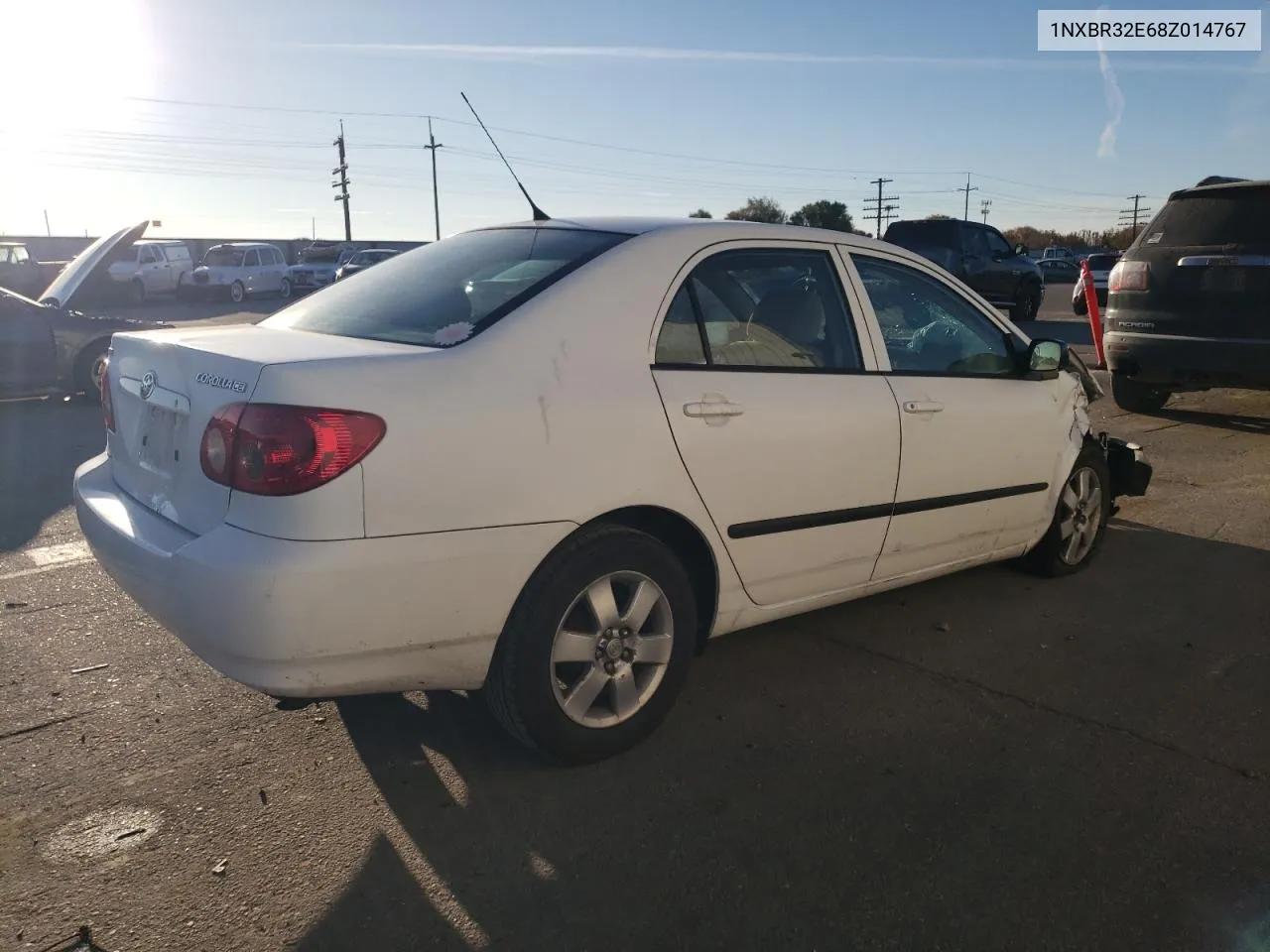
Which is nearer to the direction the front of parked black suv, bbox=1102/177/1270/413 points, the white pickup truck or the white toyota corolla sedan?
the white pickup truck

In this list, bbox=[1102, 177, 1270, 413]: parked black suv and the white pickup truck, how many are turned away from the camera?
1

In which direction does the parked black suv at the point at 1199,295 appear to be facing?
away from the camera

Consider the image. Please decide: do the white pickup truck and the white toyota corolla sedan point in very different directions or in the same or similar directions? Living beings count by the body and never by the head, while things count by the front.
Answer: very different directions

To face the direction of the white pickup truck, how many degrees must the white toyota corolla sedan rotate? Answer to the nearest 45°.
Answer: approximately 90° to its left

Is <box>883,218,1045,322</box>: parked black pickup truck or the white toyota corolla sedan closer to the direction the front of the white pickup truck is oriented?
the white toyota corolla sedan

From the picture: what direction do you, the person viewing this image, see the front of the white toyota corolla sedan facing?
facing away from the viewer and to the right of the viewer

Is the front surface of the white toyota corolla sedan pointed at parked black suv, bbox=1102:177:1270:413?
yes

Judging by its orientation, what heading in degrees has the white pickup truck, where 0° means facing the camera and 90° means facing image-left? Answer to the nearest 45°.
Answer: approximately 45°

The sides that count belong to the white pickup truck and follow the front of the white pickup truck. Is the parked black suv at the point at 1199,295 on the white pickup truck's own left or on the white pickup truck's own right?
on the white pickup truck's own left

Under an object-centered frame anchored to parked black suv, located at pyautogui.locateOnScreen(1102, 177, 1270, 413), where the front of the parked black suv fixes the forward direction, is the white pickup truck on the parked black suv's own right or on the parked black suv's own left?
on the parked black suv's own left

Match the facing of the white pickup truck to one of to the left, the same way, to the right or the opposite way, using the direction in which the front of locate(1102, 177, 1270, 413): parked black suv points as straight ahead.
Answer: the opposite way

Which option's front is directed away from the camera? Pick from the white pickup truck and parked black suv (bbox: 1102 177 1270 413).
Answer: the parked black suv

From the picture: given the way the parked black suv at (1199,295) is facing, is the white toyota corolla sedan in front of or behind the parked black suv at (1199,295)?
behind
